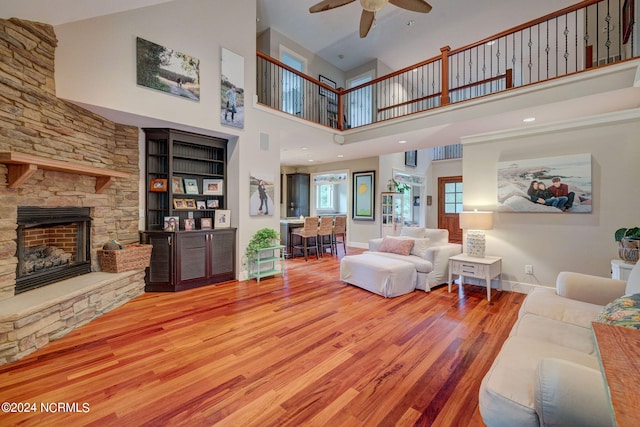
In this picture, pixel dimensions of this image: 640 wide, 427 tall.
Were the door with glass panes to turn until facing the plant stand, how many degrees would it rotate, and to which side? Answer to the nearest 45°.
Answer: approximately 45° to its right

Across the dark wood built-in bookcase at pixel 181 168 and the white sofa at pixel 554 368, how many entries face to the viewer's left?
1

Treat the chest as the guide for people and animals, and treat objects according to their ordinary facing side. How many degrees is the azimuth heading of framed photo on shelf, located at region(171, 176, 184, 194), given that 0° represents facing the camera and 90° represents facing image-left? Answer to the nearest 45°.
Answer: approximately 0°

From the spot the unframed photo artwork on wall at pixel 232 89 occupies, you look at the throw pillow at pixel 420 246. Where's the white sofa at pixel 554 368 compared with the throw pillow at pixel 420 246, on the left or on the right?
right

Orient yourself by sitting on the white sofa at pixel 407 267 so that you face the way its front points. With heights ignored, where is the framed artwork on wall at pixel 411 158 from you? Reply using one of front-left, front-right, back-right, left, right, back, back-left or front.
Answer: back-right

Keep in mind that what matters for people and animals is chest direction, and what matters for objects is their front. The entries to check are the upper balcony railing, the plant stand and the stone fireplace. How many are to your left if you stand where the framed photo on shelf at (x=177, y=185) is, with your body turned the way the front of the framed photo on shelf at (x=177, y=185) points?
2

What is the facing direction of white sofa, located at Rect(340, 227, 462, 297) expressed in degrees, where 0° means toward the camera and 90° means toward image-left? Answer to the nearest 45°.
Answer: approximately 45°

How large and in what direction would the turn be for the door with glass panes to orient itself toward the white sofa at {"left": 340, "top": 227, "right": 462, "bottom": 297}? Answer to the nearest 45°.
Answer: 0° — it already faces it

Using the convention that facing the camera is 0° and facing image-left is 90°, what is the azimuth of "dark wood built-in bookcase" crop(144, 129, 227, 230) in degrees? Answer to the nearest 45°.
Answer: approximately 315°

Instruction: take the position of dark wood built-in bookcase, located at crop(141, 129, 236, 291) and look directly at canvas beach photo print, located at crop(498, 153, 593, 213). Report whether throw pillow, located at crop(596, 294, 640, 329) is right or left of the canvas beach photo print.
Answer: right

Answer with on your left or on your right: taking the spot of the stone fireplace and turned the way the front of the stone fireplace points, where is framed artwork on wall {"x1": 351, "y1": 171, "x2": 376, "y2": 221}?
on your left

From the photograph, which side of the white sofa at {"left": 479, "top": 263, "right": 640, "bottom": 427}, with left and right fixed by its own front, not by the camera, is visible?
left
